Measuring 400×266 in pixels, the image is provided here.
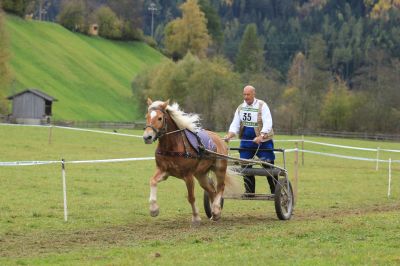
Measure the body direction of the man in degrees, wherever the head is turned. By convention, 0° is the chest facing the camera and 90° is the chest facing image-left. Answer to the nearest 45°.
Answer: approximately 45°

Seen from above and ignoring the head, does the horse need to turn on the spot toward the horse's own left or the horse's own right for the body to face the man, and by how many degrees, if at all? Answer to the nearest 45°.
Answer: approximately 180°

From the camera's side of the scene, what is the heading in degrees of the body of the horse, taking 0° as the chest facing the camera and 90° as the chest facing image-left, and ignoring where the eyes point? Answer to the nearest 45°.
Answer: approximately 45°

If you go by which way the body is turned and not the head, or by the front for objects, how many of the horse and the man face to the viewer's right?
0

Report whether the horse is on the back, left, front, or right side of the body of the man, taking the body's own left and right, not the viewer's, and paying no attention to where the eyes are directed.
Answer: front
